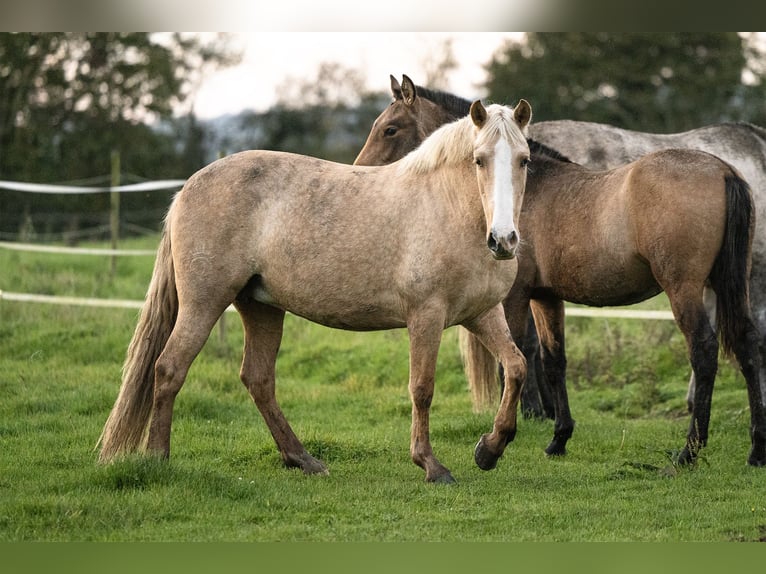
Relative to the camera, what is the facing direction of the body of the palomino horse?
to the viewer's right

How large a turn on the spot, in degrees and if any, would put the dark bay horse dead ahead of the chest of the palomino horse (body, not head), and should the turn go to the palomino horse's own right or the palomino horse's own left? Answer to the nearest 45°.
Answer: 0° — it already faces it

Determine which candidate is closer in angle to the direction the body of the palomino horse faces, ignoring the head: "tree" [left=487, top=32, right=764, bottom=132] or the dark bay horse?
the dark bay horse

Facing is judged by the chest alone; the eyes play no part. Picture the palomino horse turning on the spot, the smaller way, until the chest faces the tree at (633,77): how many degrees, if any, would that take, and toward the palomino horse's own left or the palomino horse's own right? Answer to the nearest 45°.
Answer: approximately 90° to the palomino horse's own left

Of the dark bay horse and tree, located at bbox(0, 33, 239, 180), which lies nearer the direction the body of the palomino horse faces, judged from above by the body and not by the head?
the dark bay horse

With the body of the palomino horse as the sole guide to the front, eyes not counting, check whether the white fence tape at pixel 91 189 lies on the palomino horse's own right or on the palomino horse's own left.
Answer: on the palomino horse's own left

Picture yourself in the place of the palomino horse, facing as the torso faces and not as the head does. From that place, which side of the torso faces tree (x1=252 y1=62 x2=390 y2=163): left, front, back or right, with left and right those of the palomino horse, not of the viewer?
left
